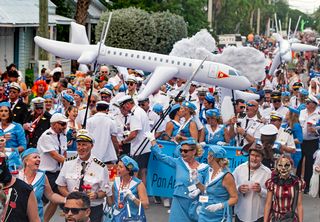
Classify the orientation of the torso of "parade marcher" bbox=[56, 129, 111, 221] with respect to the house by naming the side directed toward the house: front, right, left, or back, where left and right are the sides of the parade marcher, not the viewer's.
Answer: back

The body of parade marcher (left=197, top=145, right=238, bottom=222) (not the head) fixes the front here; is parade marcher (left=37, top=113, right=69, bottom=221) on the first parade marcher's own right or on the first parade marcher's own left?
on the first parade marcher's own right

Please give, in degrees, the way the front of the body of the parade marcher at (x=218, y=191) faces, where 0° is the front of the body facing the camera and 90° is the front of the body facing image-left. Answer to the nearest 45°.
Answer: approximately 45°
